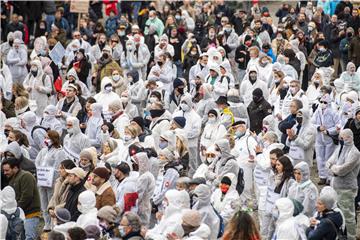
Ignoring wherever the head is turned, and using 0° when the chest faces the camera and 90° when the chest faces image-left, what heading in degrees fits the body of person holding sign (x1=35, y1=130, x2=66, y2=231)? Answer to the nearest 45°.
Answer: approximately 45°
